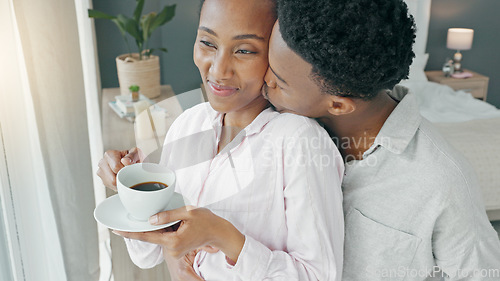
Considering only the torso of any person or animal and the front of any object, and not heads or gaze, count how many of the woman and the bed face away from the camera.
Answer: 0

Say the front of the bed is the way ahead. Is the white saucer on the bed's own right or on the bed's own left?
on the bed's own right

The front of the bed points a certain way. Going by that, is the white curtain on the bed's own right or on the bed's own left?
on the bed's own right

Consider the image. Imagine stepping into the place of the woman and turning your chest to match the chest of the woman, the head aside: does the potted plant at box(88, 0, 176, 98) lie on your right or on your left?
on your right

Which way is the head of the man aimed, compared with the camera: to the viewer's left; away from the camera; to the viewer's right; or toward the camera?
to the viewer's left

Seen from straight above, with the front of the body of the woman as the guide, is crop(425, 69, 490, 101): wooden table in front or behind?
behind

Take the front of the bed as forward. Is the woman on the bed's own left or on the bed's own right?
on the bed's own right

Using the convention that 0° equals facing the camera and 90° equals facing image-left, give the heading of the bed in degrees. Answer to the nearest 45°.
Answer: approximately 315°

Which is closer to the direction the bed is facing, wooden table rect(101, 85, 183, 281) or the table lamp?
the wooden table
